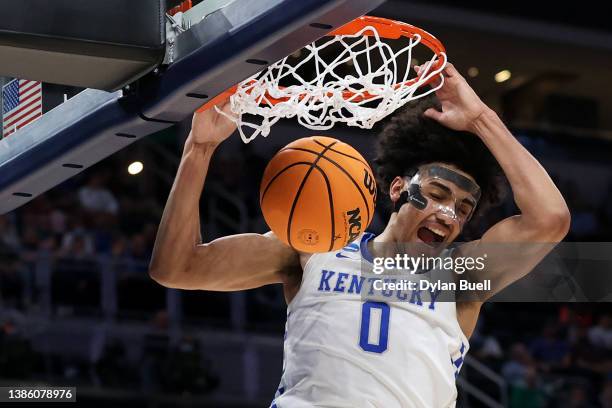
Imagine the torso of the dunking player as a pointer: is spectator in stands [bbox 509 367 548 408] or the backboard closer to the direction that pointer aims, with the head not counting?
the backboard

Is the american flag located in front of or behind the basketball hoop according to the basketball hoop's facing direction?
behind

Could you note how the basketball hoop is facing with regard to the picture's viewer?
facing away from the viewer and to the right of the viewer

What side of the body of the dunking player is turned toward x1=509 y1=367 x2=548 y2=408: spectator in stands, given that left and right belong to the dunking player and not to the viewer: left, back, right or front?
back

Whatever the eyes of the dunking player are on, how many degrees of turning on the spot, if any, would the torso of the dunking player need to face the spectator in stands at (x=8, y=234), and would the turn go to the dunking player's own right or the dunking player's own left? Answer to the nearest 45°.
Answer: approximately 135° to the dunking player's own right

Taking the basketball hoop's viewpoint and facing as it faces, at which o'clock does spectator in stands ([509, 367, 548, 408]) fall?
The spectator in stands is roughly at 11 o'clock from the basketball hoop.

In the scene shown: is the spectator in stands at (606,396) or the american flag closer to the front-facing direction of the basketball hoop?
the spectator in stands

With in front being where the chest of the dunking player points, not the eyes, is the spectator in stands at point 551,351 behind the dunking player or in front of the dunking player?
behind

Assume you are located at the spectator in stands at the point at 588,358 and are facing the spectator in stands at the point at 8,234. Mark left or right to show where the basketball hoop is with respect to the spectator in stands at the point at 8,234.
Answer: left

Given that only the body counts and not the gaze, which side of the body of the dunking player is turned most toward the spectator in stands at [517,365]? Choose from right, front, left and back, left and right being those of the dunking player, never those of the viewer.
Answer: back

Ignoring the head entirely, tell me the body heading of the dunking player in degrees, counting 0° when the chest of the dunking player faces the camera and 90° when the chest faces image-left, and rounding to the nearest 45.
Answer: approximately 0°
